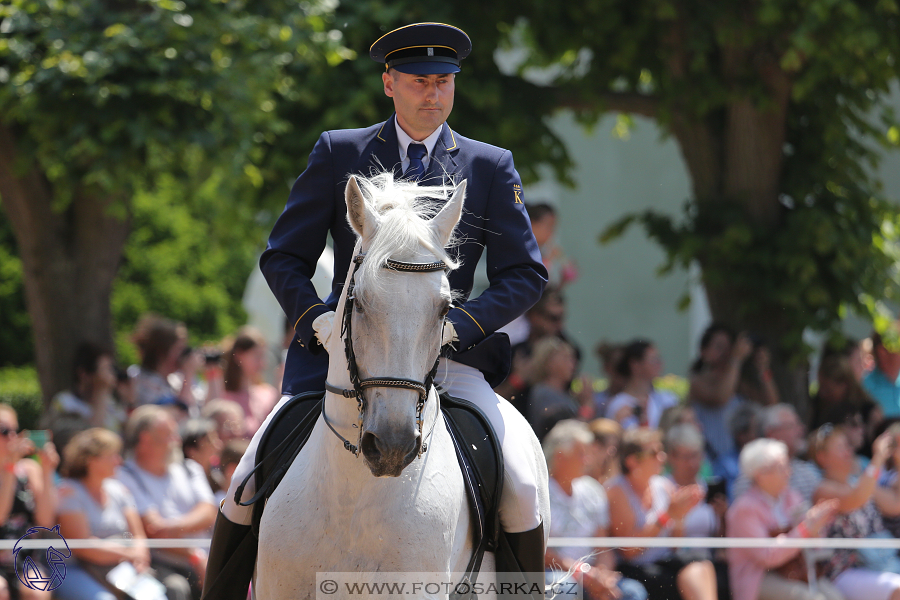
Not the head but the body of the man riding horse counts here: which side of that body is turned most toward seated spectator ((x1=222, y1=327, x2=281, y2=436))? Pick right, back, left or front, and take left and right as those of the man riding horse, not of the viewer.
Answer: back

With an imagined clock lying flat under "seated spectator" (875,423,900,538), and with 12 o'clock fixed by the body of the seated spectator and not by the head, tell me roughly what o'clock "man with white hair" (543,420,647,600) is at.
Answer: The man with white hair is roughly at 3 o'clock from the seated spectator.

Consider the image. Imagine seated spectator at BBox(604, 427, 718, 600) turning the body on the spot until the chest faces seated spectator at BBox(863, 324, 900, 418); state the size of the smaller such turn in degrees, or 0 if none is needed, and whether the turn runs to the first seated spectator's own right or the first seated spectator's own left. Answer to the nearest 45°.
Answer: approximately 90° to the first seated spectator's own left

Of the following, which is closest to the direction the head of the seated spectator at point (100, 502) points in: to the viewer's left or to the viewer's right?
to the viewer's right

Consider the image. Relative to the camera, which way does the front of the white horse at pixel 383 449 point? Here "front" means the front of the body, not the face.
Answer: toward the camera

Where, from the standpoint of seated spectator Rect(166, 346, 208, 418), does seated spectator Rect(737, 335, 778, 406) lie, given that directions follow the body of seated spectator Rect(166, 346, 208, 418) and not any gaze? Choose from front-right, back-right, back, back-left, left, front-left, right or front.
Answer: front-left

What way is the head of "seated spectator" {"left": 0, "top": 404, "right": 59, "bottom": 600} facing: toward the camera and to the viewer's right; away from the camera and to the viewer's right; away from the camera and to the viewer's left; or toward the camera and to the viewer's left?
toward the camera and to the viewer's right

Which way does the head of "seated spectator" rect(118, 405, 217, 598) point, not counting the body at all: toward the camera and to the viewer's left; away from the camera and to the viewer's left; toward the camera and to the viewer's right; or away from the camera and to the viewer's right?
toward the camera and to the viewer's right

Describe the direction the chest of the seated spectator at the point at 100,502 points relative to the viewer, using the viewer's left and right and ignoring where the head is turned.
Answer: facing the viewer and to the right of the viewer
